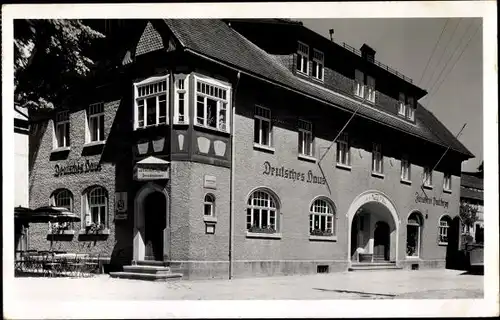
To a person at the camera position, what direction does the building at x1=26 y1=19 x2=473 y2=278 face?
facing the viewer and to the right of the viewer

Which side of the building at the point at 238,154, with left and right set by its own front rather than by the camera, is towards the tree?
right
